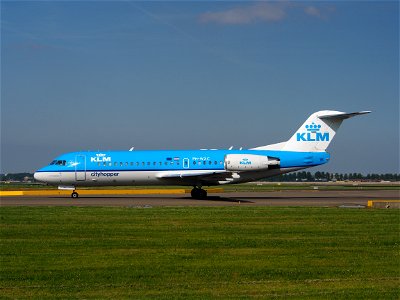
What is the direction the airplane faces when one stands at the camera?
facing to the left of the viewer
